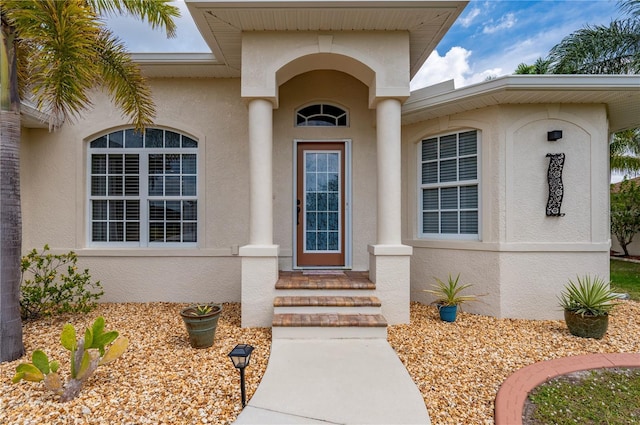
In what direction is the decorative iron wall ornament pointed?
toward the camera

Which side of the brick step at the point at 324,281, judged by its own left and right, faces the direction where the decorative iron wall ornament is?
left

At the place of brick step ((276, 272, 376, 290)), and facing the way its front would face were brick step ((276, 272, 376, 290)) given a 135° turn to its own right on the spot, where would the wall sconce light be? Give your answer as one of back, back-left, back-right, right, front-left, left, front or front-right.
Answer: back-right

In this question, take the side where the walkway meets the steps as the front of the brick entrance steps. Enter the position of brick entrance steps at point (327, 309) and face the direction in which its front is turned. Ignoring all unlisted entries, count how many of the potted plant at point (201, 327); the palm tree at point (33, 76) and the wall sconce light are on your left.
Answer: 1

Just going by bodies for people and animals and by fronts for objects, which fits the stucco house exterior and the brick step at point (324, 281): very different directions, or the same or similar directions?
same or similar directions

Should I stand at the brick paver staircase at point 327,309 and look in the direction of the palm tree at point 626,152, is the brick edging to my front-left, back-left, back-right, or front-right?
front-right

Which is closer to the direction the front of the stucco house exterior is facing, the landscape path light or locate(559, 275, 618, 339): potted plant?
the landscape path light

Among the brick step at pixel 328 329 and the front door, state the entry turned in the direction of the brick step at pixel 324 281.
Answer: the front door

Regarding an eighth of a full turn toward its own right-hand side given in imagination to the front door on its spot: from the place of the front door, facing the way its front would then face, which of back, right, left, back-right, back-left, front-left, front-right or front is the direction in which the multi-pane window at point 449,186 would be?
back-left

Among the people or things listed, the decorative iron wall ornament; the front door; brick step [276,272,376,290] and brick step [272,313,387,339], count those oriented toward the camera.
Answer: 4

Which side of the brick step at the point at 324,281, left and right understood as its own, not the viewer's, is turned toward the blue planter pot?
left

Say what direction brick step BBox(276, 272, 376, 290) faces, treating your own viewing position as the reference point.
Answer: facing the viewer

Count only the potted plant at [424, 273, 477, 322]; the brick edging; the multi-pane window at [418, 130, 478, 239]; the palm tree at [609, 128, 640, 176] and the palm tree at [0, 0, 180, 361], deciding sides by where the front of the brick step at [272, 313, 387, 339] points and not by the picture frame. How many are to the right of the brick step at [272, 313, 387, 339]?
1

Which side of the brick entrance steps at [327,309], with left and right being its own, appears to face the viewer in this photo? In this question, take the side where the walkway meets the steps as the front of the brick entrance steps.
front

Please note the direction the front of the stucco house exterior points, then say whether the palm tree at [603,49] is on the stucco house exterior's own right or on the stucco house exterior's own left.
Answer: on the stucco house exterior's own left

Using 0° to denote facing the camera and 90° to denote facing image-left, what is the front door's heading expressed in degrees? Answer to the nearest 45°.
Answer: approximately 0°

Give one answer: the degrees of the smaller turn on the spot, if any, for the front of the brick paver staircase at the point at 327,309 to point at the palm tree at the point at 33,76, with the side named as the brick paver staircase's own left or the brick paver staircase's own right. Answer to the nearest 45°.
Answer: approximately 90° to the brick paver staircase's own right
